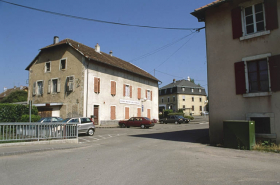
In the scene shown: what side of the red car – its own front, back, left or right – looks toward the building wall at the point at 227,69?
left

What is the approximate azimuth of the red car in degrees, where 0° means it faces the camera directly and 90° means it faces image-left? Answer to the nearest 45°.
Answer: approximately 90°

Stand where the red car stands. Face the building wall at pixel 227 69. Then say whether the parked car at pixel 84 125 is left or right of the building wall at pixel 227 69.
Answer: right

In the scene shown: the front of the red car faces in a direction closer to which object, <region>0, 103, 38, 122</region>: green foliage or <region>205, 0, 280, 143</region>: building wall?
the green foliage

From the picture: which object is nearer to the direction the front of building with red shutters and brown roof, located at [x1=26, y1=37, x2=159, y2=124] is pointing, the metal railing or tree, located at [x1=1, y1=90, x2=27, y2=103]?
the metal railing

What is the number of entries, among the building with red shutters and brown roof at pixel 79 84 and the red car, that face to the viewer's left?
1

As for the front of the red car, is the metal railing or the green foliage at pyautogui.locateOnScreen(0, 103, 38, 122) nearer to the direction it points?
the green foliage

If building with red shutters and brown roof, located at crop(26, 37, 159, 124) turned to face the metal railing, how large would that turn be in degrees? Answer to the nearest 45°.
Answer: approximately 45° to its right
